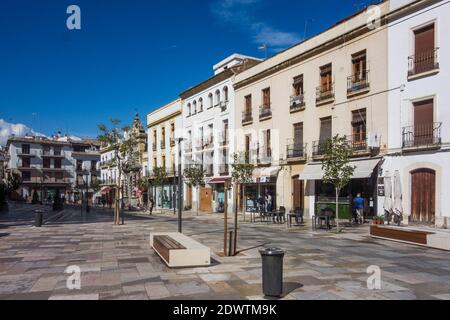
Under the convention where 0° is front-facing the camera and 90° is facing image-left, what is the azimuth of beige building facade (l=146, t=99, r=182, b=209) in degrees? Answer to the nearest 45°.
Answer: approximately 45°

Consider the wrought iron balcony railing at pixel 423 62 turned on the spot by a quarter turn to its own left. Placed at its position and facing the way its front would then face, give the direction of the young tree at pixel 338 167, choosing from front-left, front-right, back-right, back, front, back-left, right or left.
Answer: right

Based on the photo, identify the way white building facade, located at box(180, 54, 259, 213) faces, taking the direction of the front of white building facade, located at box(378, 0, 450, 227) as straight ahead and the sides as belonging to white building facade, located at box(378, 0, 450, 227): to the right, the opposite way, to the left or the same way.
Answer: the same way

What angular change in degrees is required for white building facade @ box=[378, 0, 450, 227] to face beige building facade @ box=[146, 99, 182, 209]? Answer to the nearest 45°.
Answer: approximately 90° to its right

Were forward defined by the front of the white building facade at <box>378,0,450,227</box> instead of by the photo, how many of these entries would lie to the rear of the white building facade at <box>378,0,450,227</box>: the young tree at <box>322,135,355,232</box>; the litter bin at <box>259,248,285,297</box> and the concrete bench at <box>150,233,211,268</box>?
0

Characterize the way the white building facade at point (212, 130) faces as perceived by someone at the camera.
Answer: facing the viewer and to the left of the viewer

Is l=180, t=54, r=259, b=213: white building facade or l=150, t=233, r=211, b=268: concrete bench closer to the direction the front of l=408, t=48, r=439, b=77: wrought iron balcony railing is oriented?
the concrete bench

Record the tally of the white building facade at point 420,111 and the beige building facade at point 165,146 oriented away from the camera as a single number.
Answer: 0

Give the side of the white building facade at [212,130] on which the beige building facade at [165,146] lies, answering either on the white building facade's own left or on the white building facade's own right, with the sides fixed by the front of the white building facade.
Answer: on the white building facade's own right

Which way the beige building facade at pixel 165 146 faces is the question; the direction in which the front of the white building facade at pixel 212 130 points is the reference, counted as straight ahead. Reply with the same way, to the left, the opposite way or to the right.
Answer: the same way

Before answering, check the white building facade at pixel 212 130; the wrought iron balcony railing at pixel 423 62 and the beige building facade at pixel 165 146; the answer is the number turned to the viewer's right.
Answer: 0

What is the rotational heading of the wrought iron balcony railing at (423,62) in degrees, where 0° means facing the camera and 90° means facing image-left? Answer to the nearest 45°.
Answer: approximately 45°

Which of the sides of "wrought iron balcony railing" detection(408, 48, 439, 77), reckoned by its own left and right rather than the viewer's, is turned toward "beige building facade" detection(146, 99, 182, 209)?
right

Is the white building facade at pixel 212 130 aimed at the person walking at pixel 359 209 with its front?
no

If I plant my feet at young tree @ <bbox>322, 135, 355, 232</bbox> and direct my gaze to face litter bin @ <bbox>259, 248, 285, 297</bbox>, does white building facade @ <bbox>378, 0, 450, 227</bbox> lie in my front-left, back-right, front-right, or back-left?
back-left

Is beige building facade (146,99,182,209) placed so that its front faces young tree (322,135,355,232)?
no

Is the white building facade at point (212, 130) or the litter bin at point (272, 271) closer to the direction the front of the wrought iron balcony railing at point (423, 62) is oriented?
the litter bin
